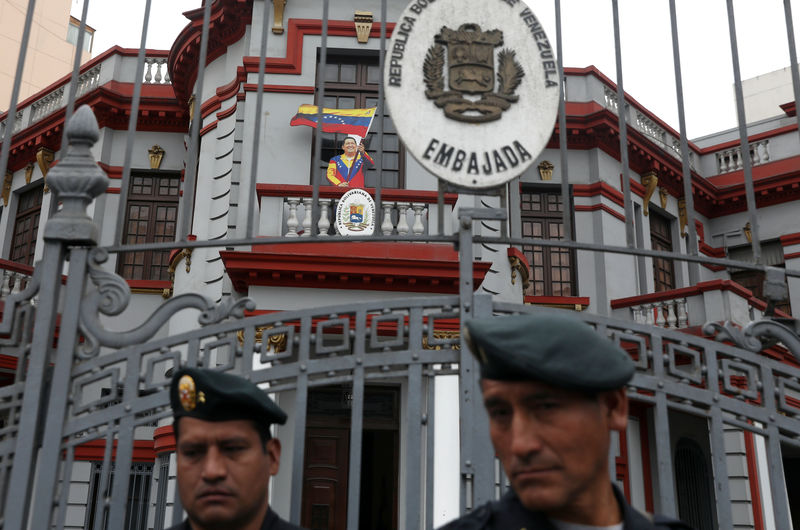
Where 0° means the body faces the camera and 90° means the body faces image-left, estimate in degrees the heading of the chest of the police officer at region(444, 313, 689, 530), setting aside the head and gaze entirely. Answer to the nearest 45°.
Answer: approximately 45°

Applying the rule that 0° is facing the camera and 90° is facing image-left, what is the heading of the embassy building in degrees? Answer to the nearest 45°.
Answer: approximately 0°

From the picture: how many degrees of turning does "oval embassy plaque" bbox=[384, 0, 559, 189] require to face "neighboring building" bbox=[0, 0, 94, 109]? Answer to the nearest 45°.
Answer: approximately 135° to its right

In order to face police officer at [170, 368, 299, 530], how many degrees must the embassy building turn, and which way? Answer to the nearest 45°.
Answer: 0° — it already faces them

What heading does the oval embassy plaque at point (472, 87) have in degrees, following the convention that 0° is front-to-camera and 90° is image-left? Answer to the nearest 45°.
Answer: approximately 0°

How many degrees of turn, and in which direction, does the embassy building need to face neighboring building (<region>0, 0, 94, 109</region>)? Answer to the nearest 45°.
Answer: approximately 135° to its right

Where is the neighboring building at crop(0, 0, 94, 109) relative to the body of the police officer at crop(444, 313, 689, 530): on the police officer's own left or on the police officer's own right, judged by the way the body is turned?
on the police officer's own right

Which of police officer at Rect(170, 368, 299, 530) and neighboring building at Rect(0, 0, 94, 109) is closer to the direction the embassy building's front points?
the police officer
